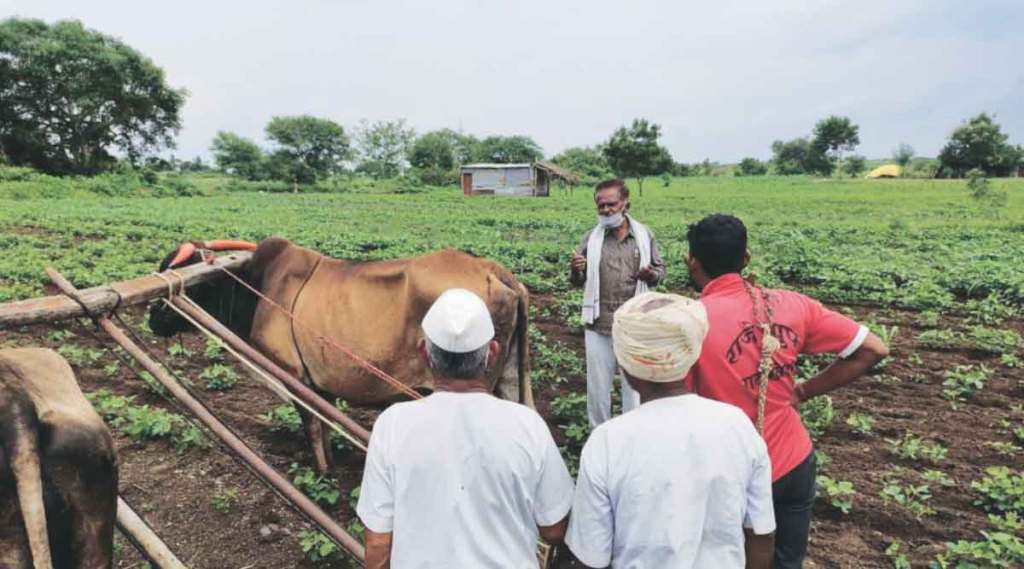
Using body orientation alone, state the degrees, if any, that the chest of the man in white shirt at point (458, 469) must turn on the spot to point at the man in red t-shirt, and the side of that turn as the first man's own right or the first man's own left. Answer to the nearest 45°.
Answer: approximately 45° to the first man's own right

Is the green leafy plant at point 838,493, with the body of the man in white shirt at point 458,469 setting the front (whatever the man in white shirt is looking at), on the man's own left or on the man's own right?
on the man's own right

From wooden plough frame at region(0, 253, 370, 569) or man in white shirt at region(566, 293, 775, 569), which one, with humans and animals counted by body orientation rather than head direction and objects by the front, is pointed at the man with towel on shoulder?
the man in white shirt

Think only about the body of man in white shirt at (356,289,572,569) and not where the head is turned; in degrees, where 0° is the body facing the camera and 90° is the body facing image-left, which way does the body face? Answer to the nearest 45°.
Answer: approximately 180°

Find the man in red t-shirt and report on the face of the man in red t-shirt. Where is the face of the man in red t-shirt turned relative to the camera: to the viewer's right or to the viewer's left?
to the viewer's left

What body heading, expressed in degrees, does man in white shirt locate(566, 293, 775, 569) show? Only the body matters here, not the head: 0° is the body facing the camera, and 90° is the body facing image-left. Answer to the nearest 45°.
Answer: approximately 180°

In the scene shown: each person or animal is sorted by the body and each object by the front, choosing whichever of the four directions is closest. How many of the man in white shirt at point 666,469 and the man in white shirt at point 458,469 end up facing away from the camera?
2

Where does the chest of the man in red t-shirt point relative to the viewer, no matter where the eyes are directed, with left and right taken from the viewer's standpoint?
facing away from the viewer and to the left of the viewer

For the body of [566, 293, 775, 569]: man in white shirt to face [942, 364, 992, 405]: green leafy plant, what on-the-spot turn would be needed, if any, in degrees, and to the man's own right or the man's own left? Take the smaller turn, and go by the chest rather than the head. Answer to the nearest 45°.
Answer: approximately 45° to the man's own right

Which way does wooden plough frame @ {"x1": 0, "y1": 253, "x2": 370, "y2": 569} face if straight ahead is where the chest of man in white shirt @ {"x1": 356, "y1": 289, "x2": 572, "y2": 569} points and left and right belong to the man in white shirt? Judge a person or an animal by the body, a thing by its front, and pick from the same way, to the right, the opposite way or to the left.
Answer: to the left

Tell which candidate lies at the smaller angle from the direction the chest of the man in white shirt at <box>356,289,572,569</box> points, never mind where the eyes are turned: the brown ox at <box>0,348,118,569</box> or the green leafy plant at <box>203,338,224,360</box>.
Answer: the green leafy plant
